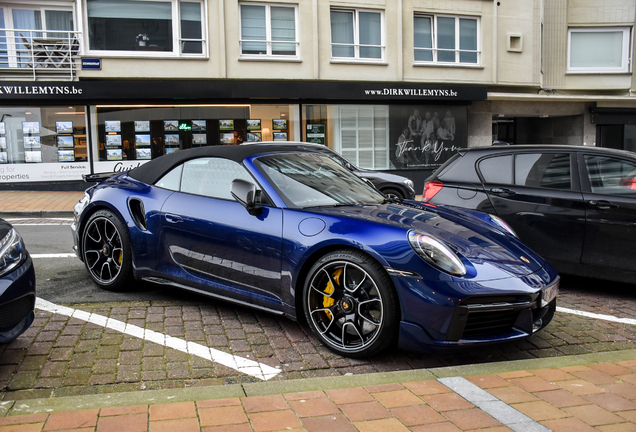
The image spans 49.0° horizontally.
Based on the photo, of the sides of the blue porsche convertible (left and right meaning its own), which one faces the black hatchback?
left

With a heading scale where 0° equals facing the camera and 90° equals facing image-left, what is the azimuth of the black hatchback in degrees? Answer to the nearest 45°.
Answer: approximately 270°

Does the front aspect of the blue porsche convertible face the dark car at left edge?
no

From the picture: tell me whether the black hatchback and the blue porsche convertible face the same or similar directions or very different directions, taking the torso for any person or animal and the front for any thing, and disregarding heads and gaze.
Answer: same or similar directions

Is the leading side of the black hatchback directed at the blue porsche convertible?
no

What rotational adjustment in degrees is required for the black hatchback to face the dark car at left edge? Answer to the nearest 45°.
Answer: approximately 135° to its right

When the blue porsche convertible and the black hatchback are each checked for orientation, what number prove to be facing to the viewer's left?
0

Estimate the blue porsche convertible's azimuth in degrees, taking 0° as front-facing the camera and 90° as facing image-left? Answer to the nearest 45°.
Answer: approximately 315°
